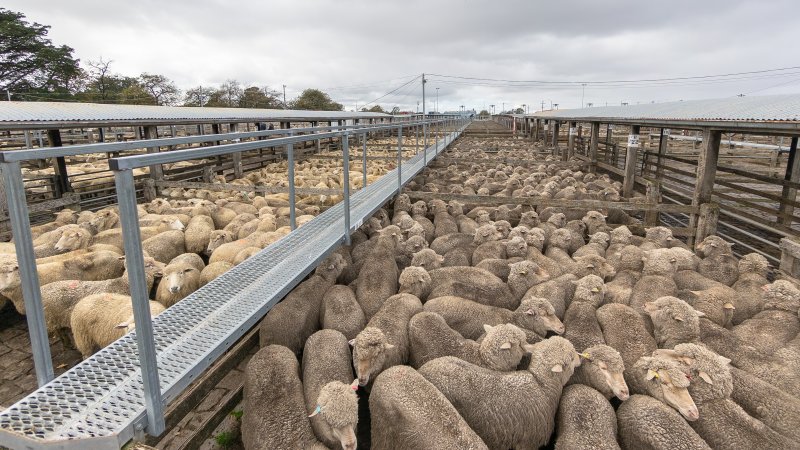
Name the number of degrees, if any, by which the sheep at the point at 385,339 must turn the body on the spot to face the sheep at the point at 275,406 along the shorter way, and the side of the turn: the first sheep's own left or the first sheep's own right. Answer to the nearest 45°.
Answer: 0° — it already faces it

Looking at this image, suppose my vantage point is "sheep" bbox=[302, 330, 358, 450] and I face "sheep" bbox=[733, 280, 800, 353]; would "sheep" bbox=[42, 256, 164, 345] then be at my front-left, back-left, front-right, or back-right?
back-left

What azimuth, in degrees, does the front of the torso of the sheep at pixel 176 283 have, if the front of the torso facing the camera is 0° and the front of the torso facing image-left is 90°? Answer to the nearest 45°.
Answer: approximately 45°

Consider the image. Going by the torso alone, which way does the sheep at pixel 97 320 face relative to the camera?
to the viewer's right

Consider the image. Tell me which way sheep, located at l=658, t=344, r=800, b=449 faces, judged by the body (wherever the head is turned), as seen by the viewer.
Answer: to the viewer's left

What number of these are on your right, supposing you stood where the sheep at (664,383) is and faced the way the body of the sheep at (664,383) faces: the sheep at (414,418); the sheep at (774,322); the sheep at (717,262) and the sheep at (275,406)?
2

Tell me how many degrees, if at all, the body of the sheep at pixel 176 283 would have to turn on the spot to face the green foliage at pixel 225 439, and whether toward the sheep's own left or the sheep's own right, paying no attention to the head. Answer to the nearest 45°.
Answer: approximately 45° to the sheep's own left

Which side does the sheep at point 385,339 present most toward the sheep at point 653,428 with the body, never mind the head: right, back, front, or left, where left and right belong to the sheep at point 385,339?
left

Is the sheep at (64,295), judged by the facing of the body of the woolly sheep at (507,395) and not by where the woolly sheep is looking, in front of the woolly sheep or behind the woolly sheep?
behind

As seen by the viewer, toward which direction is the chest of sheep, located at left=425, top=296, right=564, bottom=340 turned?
to the viewer's right

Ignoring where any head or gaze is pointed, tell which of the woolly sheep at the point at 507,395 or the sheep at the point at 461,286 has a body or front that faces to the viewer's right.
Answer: the woolly sheep

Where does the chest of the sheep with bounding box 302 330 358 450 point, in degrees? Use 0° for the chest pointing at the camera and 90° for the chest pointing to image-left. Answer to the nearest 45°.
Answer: approximately 0°
